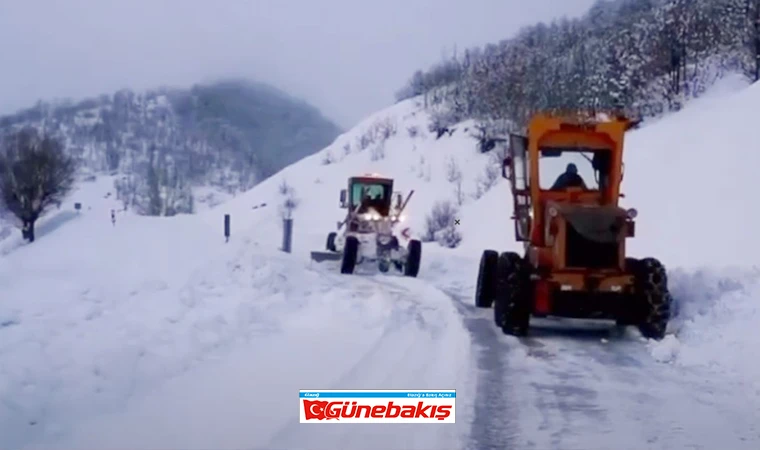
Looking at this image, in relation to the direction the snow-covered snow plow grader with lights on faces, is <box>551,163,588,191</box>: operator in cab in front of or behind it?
in front

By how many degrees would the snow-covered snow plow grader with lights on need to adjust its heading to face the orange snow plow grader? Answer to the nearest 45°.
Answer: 0° — it already faces it

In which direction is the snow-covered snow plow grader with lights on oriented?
toward the camera
